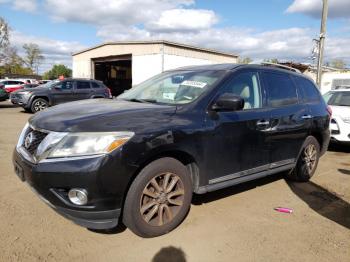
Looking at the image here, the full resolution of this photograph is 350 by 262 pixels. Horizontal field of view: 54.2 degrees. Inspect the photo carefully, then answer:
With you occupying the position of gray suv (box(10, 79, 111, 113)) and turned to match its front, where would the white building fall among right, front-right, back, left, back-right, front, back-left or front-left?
back

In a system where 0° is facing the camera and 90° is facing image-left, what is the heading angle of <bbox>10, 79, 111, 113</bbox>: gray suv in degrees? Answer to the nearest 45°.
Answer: approximately 45°

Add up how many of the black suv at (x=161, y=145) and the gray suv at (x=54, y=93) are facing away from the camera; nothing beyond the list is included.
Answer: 0

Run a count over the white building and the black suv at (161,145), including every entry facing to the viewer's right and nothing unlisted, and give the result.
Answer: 0

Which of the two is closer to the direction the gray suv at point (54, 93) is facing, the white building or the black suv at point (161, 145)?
the black suv

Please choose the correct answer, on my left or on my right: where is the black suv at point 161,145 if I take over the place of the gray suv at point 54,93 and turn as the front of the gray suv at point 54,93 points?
on my left

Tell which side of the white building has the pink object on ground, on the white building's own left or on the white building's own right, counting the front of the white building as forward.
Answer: on the white building's own left

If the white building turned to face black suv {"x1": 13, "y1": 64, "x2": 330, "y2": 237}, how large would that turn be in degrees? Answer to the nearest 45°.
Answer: approximately 45° to its left

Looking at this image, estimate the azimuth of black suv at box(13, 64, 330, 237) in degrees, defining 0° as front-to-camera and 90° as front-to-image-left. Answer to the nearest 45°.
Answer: approximately 45°

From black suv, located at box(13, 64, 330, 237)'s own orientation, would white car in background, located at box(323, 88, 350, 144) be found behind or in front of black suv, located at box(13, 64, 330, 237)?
behind

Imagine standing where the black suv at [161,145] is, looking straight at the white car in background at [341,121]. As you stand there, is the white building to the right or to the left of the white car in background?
left
